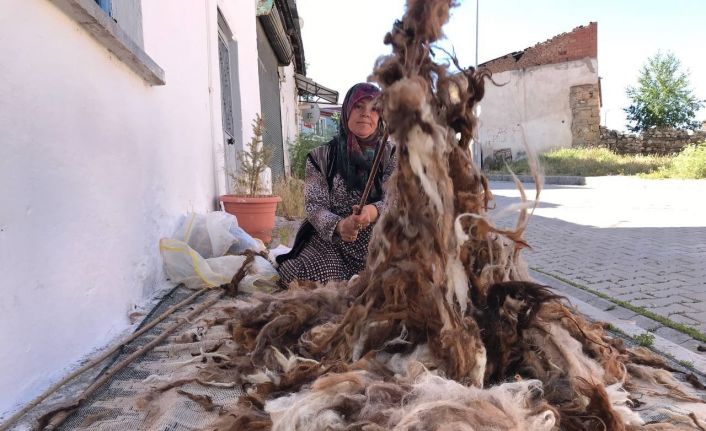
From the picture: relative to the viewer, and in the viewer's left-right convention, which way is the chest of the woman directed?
facing the viewer and to the right of the viewer

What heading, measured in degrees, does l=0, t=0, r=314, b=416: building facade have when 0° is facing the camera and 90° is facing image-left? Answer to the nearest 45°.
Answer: approximately 270°

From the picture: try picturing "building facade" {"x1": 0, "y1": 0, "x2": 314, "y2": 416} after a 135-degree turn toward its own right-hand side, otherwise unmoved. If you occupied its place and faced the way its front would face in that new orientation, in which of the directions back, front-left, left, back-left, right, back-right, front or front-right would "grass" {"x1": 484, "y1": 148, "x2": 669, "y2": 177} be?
back

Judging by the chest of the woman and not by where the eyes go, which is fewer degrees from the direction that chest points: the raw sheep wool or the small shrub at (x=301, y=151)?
the raw sheep wool

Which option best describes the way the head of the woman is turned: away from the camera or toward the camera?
toward the camera

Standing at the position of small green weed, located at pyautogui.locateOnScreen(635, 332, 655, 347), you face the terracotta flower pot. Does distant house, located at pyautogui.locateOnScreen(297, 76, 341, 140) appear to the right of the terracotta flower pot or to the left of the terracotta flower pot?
right

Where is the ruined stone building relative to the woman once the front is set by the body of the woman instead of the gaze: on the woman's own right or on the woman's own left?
on the woman's own left

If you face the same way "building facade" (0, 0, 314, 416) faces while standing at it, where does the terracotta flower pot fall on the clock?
The terracotta flower pot is roughly at 10 o'clock from the building facade.

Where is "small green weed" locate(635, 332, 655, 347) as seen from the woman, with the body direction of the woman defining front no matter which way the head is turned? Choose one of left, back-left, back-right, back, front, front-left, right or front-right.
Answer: front

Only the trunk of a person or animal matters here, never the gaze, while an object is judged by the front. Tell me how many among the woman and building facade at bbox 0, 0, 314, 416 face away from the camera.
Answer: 0
